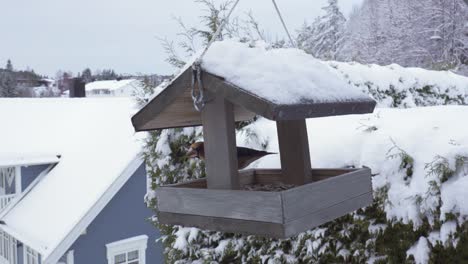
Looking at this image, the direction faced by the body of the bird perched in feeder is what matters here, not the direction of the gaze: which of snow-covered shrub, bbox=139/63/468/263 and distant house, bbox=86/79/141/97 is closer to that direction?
the distant house

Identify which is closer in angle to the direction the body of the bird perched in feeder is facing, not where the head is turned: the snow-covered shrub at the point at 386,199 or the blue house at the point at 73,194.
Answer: the blue house

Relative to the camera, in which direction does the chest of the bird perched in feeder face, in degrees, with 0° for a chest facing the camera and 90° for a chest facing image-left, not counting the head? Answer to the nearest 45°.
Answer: approximately 90°

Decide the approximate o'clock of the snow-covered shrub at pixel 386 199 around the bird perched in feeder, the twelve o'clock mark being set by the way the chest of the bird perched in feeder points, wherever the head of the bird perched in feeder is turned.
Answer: The snow-covered shrub is roughly at 5 o'clock from the bird perched in feeder.

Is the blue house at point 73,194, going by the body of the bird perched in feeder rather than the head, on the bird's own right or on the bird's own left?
on the bird's own right

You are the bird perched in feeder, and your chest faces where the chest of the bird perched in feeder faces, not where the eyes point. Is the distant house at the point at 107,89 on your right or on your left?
on your right
